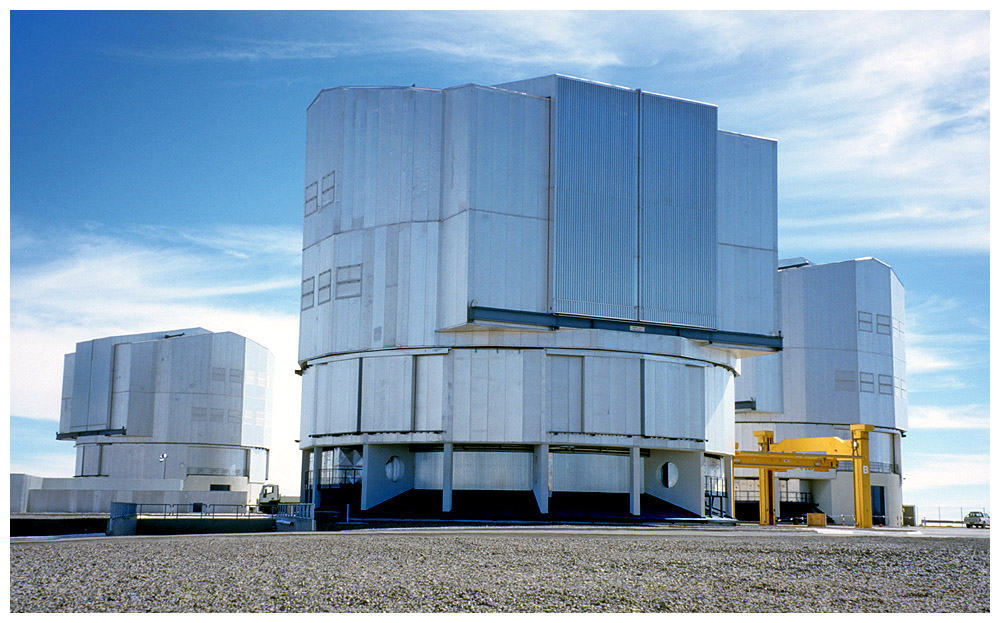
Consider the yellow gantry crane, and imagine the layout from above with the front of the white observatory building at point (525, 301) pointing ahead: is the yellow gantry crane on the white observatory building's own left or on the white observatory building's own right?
on the white observatory building's own left

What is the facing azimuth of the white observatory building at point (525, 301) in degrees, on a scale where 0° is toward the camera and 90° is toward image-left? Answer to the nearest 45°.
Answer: approximately 315°
